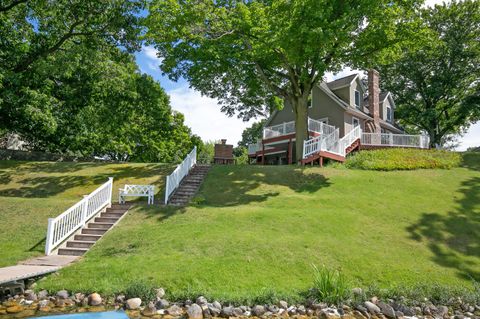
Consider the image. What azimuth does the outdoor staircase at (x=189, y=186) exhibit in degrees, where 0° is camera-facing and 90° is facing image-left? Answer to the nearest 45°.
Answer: approximately 45°

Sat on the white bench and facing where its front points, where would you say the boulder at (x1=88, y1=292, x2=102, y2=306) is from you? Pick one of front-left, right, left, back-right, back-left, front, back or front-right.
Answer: front

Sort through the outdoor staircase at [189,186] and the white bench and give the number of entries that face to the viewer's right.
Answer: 0

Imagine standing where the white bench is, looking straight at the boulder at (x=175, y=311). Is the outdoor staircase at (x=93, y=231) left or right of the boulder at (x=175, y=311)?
right

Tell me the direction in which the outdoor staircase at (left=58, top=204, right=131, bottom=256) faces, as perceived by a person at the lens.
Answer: facing the viewer and to the left of the viewer

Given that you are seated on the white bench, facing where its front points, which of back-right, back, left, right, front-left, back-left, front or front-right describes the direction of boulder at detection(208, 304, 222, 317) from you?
front

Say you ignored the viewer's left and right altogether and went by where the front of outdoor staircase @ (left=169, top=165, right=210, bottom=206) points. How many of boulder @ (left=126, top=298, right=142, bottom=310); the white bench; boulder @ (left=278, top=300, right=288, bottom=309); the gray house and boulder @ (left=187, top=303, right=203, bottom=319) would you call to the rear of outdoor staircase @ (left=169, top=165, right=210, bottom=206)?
1

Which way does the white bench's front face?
toward the camera

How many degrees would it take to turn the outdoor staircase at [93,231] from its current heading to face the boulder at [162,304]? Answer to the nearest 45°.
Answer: approximately 45° to its left

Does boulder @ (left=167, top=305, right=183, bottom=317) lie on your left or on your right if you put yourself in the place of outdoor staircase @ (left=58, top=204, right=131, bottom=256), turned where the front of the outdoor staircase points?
on your left
